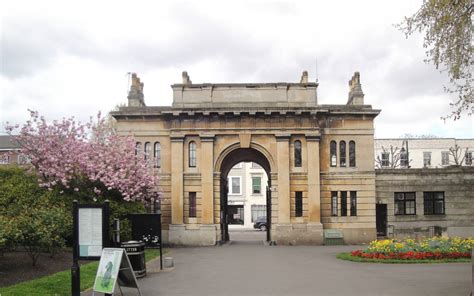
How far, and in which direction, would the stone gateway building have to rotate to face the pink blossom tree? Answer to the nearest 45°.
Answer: approximately 45° to its right

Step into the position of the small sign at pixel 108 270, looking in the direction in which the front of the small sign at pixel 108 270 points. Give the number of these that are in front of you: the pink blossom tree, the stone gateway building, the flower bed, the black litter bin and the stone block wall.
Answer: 0

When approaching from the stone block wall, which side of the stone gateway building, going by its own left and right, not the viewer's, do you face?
left

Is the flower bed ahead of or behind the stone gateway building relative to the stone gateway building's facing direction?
ahead

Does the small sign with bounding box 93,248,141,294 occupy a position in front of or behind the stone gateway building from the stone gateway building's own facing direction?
in front

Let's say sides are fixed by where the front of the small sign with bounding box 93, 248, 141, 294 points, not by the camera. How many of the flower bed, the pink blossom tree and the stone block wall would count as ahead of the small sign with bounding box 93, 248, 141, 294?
0

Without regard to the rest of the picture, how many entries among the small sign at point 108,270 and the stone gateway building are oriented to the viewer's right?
0

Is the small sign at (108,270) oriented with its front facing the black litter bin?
no

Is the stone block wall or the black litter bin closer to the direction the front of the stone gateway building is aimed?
the black litter bin

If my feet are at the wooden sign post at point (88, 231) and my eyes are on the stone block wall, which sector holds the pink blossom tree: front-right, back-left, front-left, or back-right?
front-left

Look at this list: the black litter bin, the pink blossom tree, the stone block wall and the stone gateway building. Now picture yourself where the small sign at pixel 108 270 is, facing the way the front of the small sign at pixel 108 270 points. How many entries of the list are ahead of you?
0

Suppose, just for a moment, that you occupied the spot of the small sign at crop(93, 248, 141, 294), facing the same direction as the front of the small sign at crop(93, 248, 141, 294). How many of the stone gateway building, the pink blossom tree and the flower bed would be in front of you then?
0

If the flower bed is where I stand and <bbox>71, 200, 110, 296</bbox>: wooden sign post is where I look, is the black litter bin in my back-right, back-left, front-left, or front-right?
front-right

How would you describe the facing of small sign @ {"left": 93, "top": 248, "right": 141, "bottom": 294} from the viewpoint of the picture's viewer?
facing the viewer and to the left of the viewer

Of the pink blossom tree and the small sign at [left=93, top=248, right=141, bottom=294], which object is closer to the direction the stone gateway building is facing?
the small sign

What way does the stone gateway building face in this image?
toward the camera
